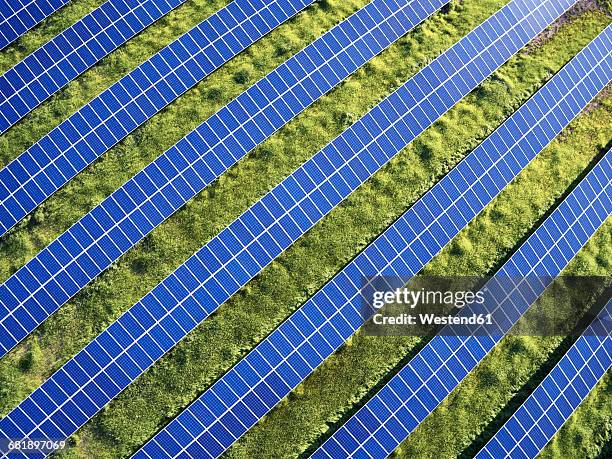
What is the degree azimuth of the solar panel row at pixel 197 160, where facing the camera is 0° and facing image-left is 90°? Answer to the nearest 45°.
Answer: approximately 315°

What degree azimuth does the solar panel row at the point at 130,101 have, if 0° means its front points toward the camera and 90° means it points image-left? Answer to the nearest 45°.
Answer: approximately 315°

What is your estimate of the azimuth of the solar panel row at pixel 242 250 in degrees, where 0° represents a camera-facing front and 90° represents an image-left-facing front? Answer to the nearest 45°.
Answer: approximately 315°
